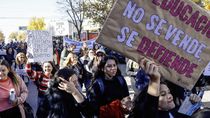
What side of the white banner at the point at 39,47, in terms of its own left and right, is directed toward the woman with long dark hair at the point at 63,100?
front

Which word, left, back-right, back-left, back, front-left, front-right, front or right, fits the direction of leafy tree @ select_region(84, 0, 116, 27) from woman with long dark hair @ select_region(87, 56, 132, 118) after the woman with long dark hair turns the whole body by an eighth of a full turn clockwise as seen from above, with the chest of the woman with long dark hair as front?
back

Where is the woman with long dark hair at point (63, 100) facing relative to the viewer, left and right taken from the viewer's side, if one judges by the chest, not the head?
facing the viewer and to the right of the viewer

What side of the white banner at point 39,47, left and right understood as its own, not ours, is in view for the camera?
front

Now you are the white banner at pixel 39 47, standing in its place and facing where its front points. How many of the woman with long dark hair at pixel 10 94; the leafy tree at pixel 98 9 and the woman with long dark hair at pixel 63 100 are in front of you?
2

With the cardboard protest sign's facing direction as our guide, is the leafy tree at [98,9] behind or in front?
behind

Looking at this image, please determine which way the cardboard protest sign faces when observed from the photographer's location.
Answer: facing the viewer

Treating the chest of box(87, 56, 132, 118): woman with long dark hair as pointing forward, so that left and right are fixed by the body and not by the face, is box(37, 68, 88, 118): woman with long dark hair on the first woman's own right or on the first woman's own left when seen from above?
on the first woman's own right

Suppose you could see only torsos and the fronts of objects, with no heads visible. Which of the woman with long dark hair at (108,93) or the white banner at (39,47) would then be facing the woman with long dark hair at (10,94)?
the white banner
